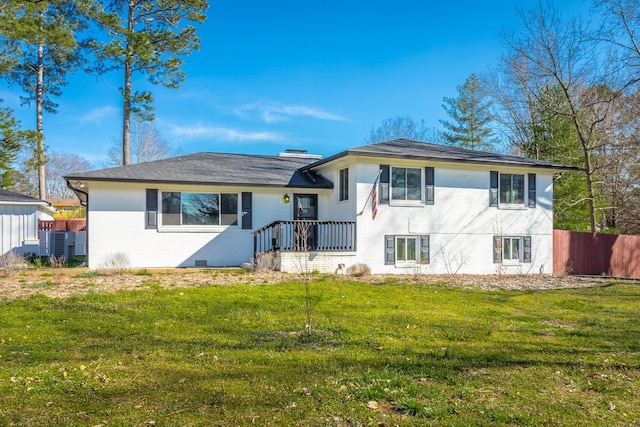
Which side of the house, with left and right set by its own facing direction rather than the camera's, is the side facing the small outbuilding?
right

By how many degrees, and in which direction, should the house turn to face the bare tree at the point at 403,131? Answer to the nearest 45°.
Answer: approximately 180°

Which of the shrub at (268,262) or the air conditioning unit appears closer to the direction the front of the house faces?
the shrub

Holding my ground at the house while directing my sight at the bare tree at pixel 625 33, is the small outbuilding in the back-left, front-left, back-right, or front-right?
back-left

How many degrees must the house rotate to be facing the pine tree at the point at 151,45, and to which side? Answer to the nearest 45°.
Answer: approximately 135° to its right

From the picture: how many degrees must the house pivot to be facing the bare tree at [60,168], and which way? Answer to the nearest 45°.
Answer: approximately 135° to its right

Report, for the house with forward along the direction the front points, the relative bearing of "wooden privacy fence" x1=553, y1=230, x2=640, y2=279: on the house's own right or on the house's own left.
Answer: on the house's own left

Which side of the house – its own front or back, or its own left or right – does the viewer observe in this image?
front

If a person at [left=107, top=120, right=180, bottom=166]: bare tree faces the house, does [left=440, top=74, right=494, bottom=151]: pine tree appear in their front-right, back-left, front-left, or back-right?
front-left

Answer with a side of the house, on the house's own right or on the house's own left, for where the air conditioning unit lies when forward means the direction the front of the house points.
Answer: on the house's own right

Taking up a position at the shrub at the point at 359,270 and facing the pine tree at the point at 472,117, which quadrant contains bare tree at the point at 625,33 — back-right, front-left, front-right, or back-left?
front-right

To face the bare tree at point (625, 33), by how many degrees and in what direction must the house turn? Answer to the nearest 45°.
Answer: approximately 90° to its left
